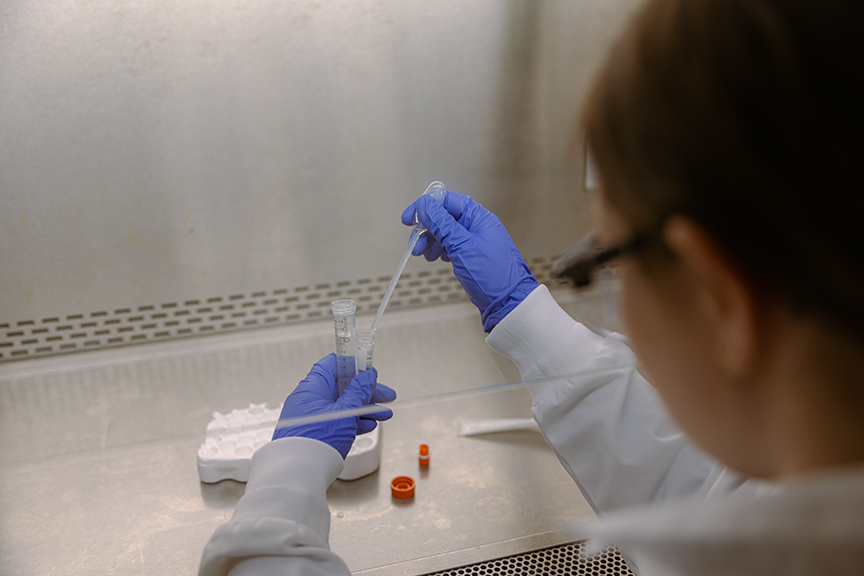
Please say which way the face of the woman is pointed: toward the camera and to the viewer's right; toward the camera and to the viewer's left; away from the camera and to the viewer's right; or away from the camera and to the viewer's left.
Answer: away from the camera and to the viewer's left

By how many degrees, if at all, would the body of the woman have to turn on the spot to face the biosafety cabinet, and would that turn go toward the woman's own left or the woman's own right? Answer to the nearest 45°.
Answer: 0° — they already face it

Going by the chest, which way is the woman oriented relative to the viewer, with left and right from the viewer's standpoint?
facing away from the viewer and to the left of the viewer
